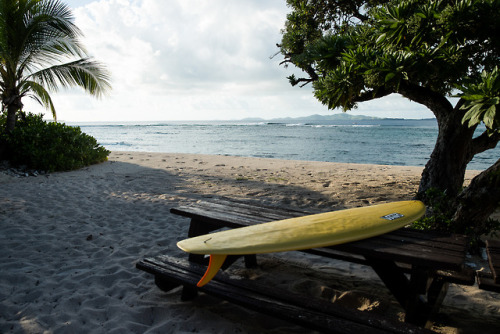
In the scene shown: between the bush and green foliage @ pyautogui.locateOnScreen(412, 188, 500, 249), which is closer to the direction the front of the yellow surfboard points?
the green foliage

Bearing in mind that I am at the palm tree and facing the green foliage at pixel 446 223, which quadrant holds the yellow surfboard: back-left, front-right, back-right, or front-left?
front-right

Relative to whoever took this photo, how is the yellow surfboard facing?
facing to the right of the viewer

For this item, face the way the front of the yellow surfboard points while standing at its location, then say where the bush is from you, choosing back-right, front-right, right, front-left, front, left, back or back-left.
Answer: back-left

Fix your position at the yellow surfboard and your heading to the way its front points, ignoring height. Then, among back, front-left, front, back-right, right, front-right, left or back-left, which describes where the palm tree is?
back-left

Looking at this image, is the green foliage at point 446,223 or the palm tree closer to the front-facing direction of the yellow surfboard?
the green foliage

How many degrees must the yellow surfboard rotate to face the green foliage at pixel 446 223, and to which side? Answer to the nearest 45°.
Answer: approximately 45° to its left
